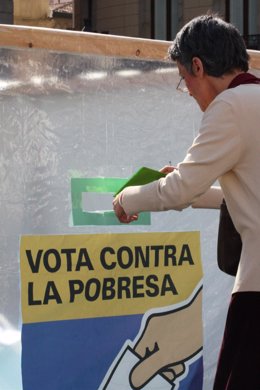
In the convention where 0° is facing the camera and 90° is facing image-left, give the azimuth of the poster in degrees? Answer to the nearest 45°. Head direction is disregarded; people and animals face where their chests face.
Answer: approximately 0°
